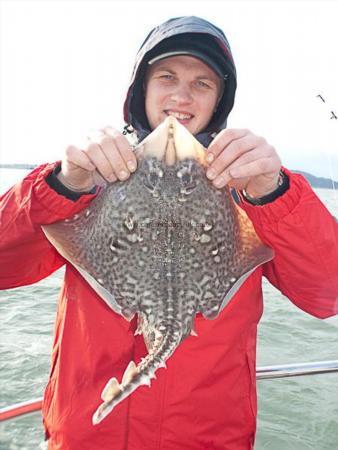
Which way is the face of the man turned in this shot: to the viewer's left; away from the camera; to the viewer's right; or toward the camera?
toward the camera

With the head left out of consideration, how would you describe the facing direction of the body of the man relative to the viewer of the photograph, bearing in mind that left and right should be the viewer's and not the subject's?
facing the viewer
